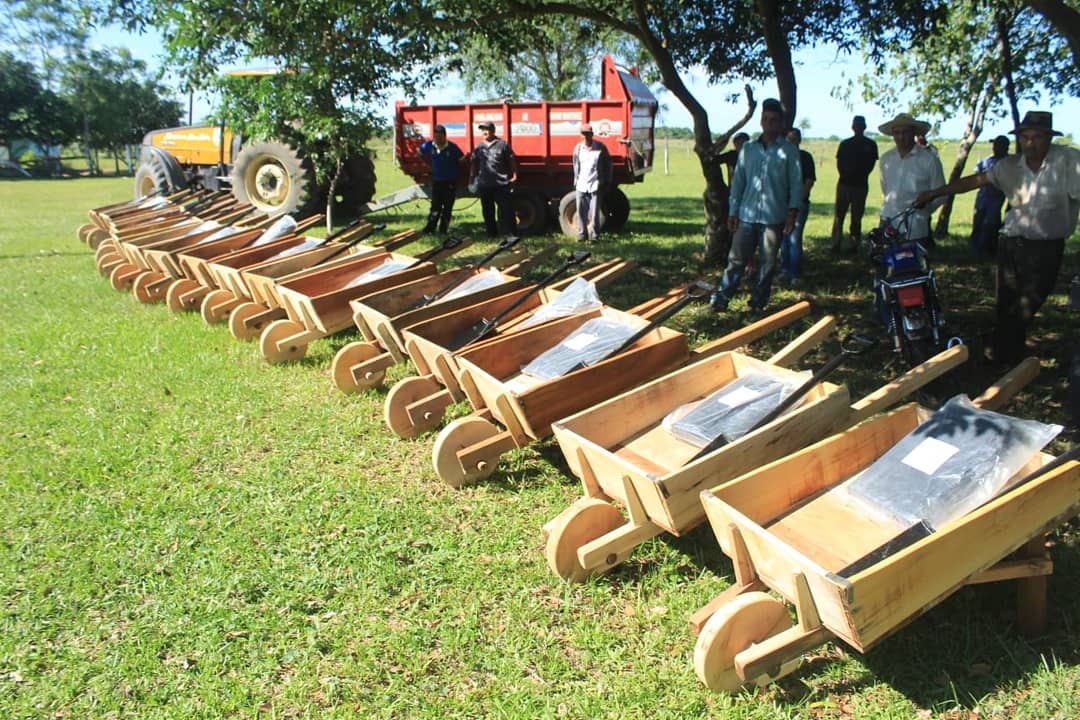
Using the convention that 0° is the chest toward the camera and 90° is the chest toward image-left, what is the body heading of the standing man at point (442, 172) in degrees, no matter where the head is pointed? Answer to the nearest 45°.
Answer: approximately 0°

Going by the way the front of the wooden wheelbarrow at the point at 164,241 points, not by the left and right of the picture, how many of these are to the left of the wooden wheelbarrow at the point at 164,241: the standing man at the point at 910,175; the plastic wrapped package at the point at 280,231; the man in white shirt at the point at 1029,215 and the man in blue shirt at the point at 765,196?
4

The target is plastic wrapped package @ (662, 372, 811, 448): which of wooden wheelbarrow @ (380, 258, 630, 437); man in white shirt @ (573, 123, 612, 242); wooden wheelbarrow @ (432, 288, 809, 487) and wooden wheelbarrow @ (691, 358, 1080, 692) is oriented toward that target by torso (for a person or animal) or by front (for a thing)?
the man in white shirt

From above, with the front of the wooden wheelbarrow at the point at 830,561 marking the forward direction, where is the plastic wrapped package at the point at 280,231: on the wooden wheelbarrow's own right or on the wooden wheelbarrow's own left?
on the wooden wheelbarrow's own right

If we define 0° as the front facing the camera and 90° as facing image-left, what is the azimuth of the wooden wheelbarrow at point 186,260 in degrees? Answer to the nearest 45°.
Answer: approximately 45°

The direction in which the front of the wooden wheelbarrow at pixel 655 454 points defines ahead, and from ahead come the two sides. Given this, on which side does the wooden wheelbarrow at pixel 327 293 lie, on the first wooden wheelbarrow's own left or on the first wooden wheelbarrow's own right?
on the first wooden wheelbarrow's own right

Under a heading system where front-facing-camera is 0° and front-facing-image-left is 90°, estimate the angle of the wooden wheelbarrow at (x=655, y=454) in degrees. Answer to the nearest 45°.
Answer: approximately 45°
